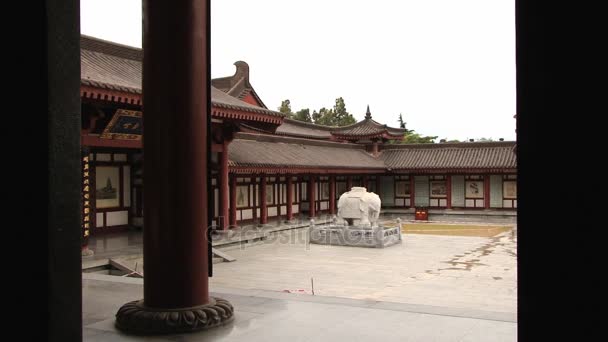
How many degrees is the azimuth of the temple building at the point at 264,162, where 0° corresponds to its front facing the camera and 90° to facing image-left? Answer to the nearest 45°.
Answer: approximately 315°
